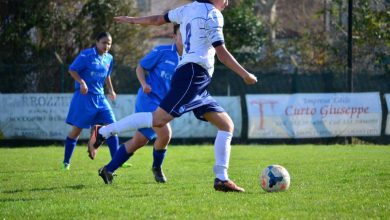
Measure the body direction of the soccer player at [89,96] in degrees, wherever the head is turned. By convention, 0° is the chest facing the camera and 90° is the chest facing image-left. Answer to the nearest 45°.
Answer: approximately 315°

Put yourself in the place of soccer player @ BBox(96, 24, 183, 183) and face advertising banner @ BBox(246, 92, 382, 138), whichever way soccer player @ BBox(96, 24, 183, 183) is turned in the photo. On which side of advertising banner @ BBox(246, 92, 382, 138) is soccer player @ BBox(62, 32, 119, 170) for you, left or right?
left

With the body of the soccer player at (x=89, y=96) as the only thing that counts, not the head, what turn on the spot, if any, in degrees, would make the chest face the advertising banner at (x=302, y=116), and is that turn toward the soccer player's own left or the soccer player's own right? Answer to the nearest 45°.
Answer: approximately 90° to the soccer player's own left

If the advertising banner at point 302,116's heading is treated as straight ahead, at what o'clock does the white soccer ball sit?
The white soccer ball is roughly at 12 o'clock from the advertising banner.

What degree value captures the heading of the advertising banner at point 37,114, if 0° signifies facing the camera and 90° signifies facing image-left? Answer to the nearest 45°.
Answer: approximately 0°

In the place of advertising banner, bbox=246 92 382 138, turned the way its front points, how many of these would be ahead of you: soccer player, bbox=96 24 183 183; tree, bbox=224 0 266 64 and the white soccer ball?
2

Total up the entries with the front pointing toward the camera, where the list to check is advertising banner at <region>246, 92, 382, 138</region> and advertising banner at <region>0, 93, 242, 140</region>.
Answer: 2

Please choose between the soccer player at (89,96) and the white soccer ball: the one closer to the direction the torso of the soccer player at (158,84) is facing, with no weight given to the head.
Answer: the white soccer ball

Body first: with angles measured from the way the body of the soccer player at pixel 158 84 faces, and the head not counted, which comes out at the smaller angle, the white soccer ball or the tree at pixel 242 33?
the white soccer ball

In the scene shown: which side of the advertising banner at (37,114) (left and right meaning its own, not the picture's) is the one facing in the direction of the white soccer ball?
front

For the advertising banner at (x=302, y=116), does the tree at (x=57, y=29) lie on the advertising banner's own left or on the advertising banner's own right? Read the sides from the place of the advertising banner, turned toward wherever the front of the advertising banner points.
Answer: on the advertising banner's own right

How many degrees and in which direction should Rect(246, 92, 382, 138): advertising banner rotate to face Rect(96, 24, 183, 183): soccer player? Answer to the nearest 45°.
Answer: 0° — it already faces them

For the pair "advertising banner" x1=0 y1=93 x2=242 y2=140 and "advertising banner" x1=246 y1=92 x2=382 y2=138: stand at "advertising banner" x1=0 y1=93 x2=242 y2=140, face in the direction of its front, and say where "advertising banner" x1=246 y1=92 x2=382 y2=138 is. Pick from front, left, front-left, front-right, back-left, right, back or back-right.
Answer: left
